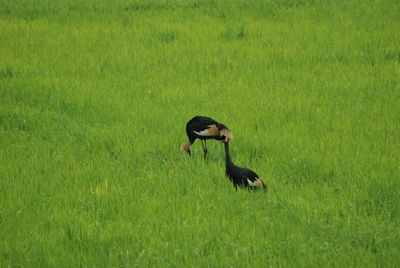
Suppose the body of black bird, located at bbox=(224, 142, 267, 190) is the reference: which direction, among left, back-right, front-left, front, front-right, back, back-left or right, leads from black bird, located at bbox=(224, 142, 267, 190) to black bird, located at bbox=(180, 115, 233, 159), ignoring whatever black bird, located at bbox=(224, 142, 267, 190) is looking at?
front-right

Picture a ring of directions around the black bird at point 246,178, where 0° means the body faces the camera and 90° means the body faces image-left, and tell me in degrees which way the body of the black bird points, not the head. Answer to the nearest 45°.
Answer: approximately 90°
